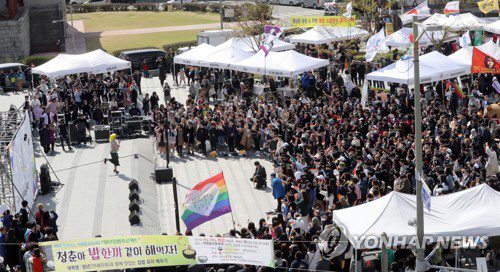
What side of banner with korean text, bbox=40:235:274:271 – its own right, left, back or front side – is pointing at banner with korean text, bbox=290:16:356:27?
back

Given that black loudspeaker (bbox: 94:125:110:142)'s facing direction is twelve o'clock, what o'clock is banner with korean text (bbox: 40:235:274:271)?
The banner with korean text is roughly at 12 o'clock from the black loudspeaker.

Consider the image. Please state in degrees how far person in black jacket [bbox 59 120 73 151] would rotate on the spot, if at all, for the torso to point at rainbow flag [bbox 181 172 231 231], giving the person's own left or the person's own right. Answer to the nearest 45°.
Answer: approximately 45° to the person's own left

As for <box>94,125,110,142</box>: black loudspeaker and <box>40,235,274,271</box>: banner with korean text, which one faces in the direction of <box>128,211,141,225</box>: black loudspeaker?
<box>94,125,110,142</box>: black loudspeaker

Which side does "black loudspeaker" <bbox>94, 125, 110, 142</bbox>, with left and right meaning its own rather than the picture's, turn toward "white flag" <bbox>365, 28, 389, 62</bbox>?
left
